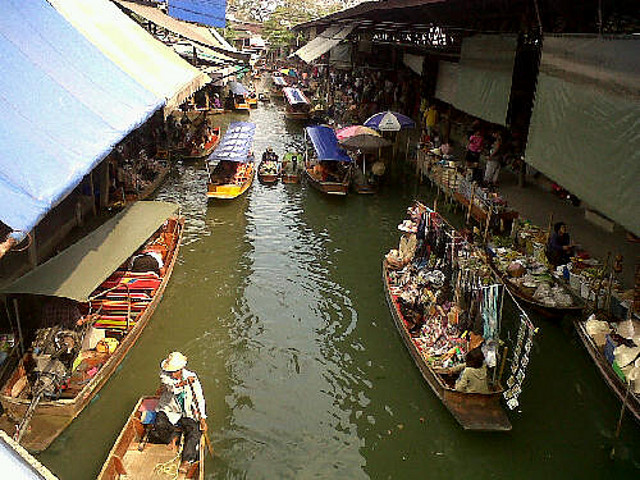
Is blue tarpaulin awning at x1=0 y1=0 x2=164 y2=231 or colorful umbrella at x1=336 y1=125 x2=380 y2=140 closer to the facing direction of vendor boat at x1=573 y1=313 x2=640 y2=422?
the colorful umbrella

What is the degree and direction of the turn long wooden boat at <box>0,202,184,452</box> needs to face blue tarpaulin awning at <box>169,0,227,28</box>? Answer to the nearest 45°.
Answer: approximately 45° to its left

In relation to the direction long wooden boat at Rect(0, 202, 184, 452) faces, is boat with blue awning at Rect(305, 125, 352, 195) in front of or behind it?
in front

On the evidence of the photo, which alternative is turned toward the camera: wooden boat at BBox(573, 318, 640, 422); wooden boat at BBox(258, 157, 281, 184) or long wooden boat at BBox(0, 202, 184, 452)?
wooden boat at BBox(258, 157, 281, 184)

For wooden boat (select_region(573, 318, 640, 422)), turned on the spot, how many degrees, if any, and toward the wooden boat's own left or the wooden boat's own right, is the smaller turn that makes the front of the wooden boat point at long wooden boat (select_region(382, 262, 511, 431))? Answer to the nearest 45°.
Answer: approximately 90° to the wooden boat's own left

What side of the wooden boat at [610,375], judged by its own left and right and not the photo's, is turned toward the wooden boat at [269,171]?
front

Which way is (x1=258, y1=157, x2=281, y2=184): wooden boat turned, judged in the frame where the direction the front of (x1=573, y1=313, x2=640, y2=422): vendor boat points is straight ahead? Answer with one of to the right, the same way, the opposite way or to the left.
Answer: the opposite way

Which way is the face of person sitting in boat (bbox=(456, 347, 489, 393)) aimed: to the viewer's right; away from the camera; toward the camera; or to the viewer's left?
away from the camera

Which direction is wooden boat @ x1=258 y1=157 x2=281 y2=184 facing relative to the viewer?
toward the camera

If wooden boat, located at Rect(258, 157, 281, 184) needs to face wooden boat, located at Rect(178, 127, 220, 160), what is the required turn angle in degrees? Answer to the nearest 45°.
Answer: approximately 135° to its right

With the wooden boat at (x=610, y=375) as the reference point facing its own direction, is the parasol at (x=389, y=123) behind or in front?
in front

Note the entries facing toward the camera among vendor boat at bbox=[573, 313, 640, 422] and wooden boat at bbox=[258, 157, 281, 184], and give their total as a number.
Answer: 1

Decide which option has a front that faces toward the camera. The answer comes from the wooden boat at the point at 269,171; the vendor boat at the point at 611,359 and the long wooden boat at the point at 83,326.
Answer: the wooden boat

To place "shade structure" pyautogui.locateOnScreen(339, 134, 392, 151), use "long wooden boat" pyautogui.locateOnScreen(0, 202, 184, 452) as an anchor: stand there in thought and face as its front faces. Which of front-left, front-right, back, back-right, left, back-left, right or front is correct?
front
